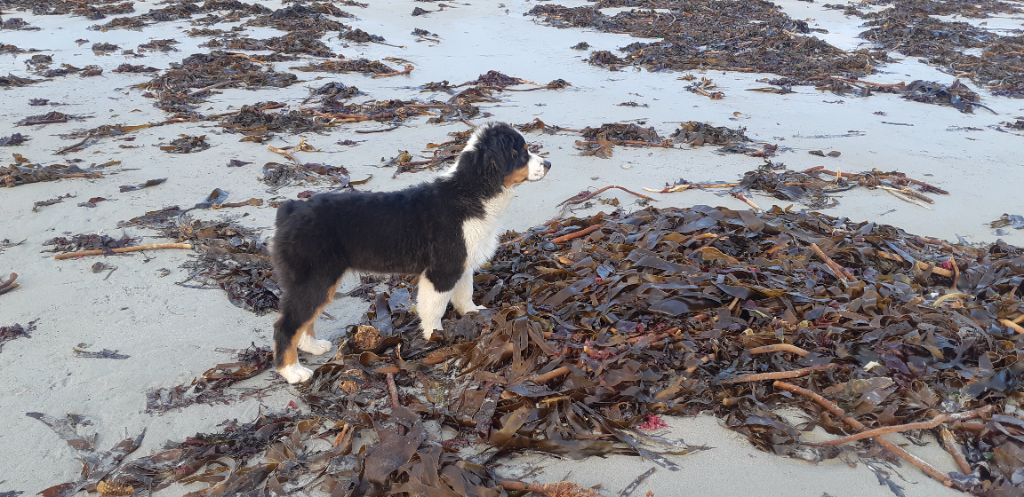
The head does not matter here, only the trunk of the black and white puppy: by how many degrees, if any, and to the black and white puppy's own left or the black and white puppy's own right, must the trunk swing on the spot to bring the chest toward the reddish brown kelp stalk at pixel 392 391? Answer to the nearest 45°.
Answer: approximately 90° to the black and white puppy's own right

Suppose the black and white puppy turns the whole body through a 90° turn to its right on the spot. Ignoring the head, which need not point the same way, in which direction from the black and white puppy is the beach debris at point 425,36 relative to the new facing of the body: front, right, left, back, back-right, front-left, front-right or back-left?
back

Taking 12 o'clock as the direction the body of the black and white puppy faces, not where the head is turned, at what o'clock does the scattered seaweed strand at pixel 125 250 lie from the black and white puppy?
The scattered seaweed strand is roughly at 7 o'clock from the black and white puppy.

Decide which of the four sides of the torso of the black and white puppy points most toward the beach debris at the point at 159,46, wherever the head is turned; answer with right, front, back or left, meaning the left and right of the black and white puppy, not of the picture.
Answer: left

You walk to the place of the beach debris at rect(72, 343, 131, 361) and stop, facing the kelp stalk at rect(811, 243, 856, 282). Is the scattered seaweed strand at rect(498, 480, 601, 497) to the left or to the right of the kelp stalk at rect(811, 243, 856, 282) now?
right

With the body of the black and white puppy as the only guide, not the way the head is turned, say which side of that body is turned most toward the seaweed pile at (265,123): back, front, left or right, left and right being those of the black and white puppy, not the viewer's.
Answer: left

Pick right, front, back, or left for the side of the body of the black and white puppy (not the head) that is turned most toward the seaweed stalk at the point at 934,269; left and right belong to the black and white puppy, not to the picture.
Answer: front

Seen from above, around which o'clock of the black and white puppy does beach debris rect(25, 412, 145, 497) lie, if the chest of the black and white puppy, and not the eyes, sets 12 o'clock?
The beach debris is roughly at 5 o'clock from the black and white puppy.

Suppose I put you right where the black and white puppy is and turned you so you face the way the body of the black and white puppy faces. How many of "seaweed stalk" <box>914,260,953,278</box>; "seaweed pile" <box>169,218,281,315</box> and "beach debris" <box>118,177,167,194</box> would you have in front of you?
1

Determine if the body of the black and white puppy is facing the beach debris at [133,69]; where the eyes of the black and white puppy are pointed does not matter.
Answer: no

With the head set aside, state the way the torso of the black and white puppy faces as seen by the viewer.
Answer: to the viewer's right

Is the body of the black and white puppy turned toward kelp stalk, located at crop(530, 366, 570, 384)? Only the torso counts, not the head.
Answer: no

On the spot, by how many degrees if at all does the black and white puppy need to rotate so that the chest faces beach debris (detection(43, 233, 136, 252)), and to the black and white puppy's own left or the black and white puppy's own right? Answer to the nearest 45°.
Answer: approximately 135° to the black and white puppy's own left

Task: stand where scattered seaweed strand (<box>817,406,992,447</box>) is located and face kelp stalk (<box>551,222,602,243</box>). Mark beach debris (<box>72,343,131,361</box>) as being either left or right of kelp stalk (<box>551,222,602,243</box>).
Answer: left

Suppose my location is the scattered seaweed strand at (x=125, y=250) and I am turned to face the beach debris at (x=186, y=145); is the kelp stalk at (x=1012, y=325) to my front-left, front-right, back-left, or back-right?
back-right

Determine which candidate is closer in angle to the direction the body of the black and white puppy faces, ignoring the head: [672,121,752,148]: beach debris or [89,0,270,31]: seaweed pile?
the beach debris

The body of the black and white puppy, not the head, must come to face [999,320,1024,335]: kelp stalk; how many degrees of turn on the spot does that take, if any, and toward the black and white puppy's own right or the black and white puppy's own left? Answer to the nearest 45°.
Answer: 0° — it already faces it

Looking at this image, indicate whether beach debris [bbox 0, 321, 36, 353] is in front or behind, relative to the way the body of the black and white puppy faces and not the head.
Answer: behind

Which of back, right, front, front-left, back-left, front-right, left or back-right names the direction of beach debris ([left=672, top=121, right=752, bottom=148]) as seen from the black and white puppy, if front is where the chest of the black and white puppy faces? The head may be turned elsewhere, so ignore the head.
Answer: front-left

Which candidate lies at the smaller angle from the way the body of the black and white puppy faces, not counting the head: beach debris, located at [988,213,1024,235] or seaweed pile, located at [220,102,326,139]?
the beach debris
